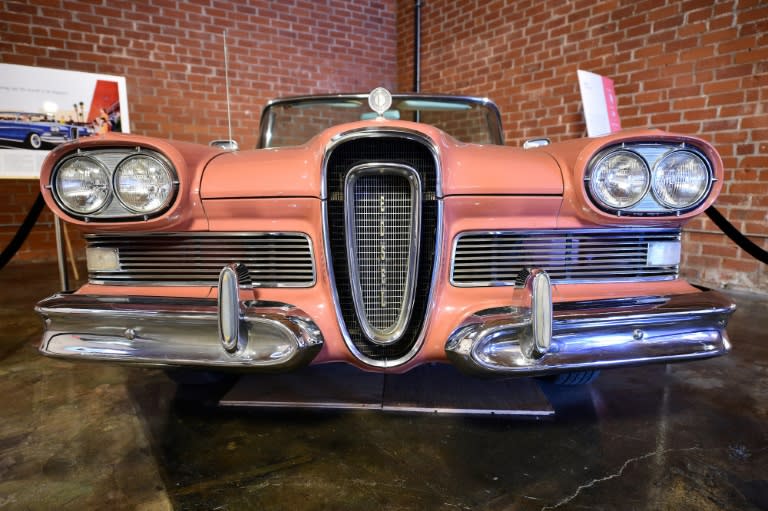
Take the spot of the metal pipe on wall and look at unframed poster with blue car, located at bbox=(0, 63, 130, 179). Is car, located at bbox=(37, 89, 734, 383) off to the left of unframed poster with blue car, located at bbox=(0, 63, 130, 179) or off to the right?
left

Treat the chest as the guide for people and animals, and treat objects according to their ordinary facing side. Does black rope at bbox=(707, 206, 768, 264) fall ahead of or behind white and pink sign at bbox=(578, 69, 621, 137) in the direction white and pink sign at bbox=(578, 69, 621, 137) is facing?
ahead

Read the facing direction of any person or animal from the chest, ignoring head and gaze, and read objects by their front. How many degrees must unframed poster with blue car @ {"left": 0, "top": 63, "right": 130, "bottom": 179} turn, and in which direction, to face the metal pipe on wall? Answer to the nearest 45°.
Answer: approximately 45° to its left

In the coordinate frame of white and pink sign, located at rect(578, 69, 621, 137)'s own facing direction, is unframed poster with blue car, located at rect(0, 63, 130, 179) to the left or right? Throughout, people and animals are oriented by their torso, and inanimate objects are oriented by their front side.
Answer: on its right

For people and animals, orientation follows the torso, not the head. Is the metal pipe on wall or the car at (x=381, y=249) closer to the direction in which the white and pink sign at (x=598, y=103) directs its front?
the car

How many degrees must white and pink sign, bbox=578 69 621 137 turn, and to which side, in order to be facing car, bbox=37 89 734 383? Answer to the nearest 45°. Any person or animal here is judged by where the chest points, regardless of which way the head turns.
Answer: approximately 45° to its right

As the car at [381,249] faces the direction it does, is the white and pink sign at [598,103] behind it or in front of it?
behind

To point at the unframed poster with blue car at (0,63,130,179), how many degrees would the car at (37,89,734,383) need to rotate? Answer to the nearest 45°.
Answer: approximately 135° to its right

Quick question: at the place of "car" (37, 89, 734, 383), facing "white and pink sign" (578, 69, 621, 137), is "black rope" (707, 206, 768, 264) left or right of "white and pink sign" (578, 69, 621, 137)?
right

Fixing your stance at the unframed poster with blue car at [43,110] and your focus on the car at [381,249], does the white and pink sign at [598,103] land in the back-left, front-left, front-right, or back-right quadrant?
front-left

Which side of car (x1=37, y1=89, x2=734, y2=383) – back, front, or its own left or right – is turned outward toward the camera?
front

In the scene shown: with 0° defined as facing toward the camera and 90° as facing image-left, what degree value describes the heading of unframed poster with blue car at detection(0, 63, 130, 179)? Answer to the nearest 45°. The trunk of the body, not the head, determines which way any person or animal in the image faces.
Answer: approximately 315°
